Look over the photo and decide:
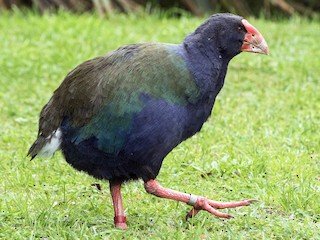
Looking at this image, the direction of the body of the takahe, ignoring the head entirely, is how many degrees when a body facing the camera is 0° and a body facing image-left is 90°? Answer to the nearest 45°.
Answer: approximately 270°
